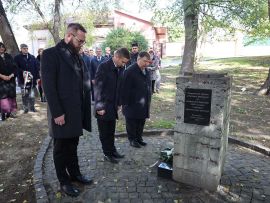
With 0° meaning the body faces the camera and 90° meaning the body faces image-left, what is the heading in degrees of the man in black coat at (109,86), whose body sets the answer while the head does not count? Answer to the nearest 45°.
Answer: approximately 315°

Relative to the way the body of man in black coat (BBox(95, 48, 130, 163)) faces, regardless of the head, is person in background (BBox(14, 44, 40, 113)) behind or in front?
behind

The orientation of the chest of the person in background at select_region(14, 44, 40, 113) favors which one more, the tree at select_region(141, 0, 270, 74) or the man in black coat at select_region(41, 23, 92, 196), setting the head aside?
the man in black coat

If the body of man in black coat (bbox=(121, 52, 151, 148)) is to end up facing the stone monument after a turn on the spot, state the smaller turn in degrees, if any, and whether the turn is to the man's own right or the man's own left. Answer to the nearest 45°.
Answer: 0° — they already face it

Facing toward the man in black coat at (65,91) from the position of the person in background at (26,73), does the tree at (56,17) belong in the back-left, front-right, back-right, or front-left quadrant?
back-left

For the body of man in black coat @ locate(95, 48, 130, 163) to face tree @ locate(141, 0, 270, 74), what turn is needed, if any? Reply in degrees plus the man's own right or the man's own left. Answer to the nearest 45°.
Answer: approximately 90° to the man's own left

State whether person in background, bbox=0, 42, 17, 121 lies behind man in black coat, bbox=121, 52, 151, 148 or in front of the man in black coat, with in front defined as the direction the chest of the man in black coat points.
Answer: behind
